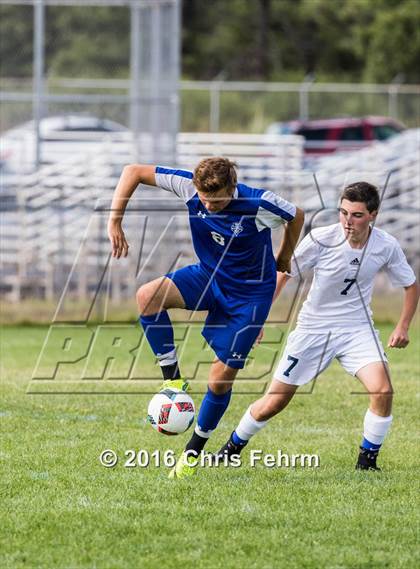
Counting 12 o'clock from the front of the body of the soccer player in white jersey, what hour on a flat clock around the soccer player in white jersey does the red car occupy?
The red car is roughly at 6 o'clock from the soccer player in white jersey.

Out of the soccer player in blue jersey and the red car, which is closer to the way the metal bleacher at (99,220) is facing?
the soccer player in blue jersey

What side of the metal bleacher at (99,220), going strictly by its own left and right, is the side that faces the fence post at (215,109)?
back

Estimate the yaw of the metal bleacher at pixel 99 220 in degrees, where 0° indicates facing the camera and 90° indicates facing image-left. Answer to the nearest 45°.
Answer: approximately 0°

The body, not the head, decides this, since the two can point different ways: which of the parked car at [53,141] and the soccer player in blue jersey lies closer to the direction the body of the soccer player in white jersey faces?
the soccer player in blue jersey

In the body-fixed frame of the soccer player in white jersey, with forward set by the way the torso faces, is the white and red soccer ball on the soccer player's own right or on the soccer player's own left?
on the soccer player's own right

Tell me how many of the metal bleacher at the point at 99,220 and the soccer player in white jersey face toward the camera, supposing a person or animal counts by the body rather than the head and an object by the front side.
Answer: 2
